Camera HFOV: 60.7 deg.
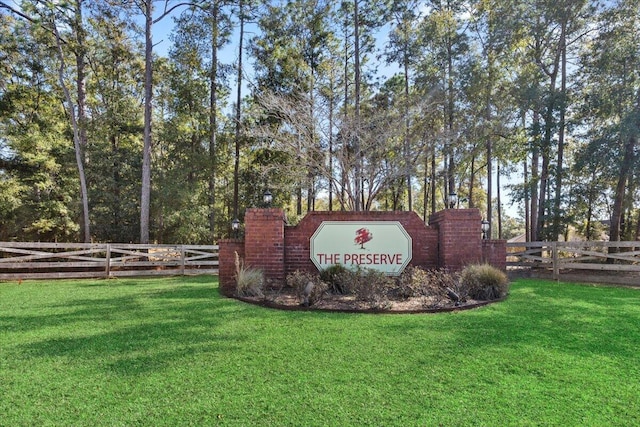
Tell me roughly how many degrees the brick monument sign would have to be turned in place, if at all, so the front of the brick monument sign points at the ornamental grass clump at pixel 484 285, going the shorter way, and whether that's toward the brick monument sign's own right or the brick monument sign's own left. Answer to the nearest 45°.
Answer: approximately 45° to the brick monument sign's own left

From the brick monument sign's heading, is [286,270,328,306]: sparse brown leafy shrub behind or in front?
in front

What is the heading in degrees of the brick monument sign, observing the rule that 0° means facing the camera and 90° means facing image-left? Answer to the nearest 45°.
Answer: approximately 0°

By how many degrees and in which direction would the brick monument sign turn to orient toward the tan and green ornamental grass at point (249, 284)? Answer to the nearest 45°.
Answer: approximately 45° to its right

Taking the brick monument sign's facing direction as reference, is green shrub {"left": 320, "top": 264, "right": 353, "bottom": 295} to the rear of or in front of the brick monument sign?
in front
